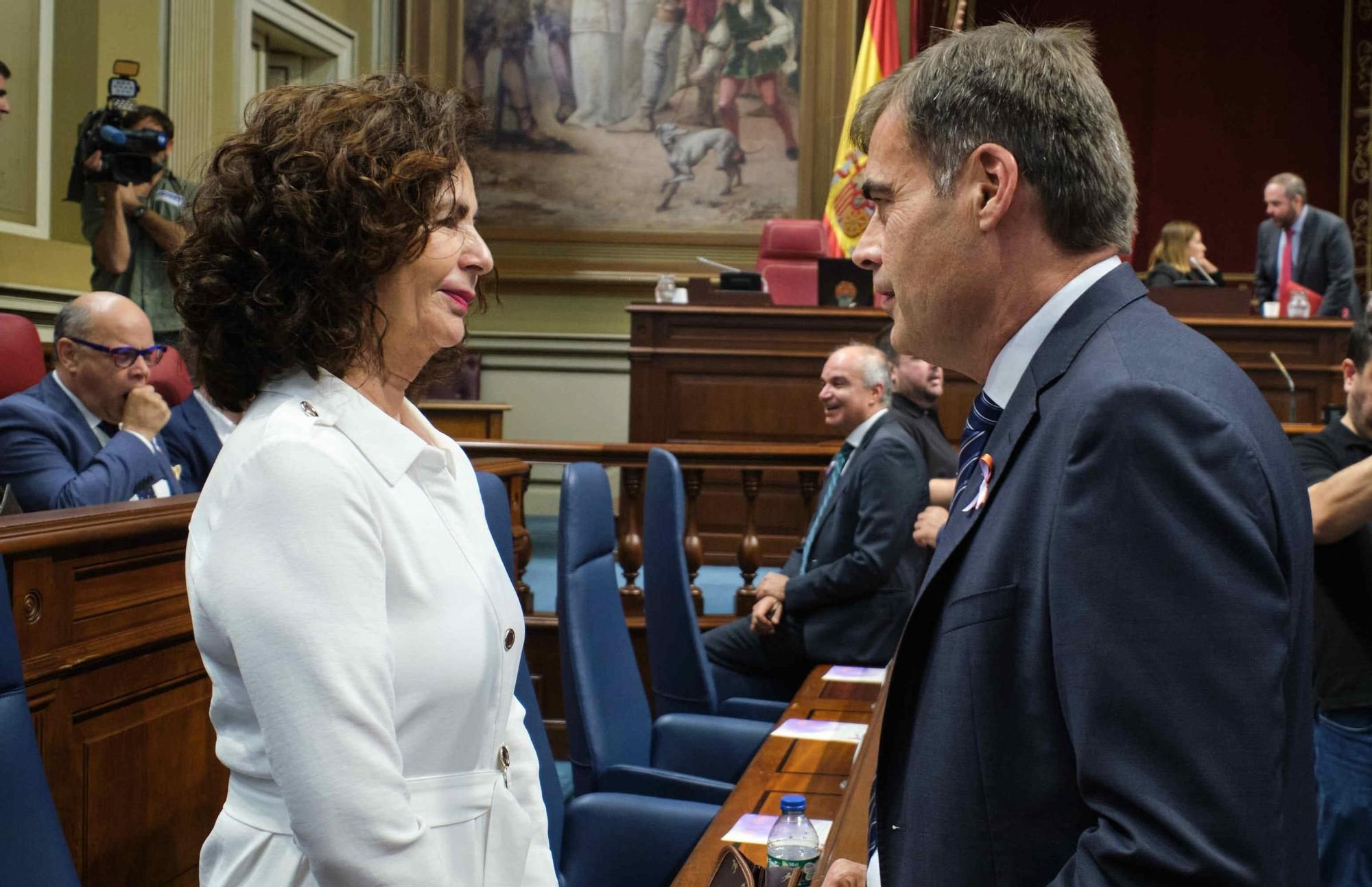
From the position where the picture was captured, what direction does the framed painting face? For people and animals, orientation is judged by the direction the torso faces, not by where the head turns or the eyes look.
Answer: facing the viewer

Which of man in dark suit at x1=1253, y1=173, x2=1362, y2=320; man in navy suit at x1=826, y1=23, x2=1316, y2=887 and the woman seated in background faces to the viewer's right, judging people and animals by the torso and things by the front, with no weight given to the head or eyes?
the woman seated in background

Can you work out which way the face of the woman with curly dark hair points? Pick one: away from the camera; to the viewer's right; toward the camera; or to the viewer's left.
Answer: to the viewer's right

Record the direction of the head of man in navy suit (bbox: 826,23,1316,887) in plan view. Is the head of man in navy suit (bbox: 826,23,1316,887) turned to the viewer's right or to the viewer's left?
to the viewer's left

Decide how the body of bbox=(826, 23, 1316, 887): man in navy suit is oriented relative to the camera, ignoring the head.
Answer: to the viewer's left

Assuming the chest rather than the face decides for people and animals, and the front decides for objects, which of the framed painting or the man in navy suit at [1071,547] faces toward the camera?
the framed painting

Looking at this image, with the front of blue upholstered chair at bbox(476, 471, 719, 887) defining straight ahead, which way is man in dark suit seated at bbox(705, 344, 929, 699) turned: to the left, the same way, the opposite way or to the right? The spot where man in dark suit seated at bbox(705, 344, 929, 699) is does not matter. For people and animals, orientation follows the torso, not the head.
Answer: the opposite way

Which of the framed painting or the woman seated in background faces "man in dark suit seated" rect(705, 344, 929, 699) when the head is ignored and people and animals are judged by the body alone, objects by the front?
the framed painting

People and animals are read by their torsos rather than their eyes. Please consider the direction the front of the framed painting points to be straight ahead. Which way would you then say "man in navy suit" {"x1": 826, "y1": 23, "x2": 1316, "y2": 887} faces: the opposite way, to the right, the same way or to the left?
to the right

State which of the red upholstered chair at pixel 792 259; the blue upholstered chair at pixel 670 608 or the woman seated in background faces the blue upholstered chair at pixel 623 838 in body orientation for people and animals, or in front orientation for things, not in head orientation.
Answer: the red upholstered chair

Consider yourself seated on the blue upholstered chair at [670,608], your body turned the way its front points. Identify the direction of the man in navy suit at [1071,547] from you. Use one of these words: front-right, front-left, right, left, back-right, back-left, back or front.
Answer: right

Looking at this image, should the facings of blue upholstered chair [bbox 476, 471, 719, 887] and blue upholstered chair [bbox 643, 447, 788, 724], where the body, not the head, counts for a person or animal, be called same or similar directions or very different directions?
same or similar directions

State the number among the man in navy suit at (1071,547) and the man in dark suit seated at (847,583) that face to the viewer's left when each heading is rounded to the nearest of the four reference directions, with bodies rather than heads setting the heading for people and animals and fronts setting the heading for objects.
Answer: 2

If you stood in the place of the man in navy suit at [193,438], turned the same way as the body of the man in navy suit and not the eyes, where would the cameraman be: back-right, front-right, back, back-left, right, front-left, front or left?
back-left

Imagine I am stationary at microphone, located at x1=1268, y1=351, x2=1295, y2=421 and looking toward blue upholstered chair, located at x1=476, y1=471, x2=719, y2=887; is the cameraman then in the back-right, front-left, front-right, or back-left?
front-right
